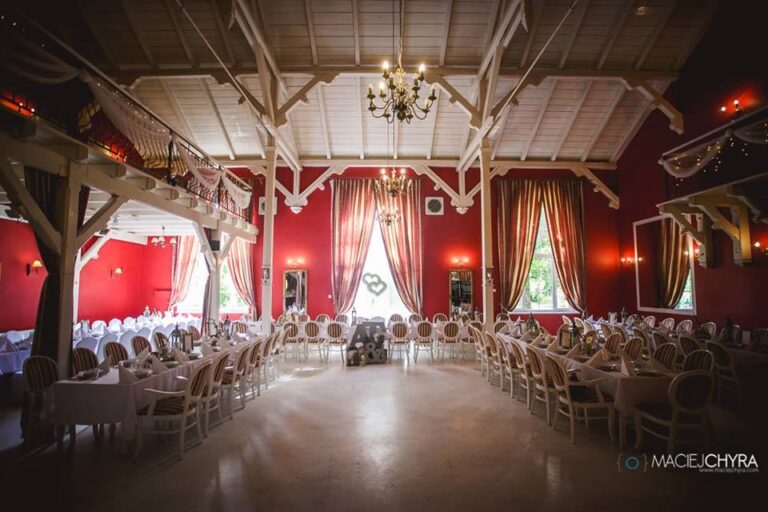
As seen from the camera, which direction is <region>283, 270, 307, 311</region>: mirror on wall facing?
toward the camera

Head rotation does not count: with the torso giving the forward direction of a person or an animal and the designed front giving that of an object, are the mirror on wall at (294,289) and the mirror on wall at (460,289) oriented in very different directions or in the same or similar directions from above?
same or similar directions

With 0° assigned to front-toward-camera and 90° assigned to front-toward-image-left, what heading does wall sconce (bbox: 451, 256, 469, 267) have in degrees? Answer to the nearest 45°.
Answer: approximately 0°

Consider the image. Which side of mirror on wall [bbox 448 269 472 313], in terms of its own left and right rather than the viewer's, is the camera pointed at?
front

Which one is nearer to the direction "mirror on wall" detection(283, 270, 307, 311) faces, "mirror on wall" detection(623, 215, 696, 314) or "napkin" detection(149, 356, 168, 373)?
the napkin

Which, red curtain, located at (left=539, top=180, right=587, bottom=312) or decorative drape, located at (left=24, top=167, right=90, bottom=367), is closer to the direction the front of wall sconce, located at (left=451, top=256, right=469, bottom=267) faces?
the decorative drape

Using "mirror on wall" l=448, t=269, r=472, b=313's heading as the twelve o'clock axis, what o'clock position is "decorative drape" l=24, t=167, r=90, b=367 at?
The decorative drape is roughly at 1 o'clock from the mirror on wall.

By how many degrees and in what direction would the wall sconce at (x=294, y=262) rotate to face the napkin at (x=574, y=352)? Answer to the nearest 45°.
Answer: approximately 45° to its left

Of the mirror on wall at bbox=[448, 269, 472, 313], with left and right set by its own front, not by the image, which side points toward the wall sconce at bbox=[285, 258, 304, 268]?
right

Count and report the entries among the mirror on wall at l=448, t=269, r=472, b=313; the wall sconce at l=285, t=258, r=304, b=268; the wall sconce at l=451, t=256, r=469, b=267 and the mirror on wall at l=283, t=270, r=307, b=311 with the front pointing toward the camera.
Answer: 4

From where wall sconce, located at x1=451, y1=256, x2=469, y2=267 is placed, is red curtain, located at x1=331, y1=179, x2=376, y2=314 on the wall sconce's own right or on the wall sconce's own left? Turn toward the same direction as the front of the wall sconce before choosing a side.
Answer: on the wall sconce's own right

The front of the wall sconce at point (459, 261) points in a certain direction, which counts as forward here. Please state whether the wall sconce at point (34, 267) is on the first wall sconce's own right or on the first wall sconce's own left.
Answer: on the first wall sconce's own right
